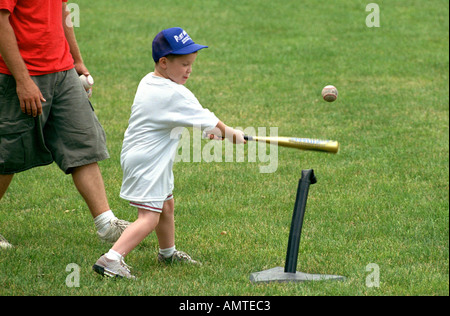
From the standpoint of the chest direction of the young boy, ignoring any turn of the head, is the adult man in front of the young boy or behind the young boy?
behind

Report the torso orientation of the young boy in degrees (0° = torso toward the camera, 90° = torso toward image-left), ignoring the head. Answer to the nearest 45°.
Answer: approximately 270°
